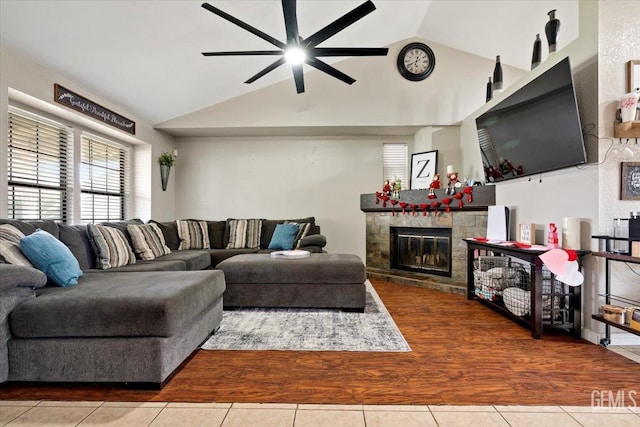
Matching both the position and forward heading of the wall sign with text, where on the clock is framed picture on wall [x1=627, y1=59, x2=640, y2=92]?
The framed picture on wall is roughly at 12 o'clock from the wall sign with text.

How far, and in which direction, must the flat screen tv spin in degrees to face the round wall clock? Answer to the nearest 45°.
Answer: approximately 90° to its right

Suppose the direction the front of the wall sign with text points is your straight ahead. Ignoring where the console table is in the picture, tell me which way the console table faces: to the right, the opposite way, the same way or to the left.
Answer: the opposite way

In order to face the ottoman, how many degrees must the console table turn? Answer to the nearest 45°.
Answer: approximately 45° to its right

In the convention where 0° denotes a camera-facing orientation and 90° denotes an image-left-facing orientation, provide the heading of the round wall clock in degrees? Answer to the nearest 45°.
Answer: approximately 0°

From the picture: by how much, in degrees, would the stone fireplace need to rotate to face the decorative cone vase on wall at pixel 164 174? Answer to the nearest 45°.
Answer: approximately 45° to its right

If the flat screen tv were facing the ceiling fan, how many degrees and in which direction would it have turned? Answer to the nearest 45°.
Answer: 0° — it already faces it

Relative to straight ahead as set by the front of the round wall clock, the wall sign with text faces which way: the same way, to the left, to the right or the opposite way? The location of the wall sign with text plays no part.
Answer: to the left
